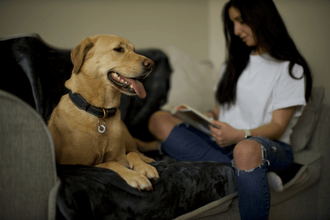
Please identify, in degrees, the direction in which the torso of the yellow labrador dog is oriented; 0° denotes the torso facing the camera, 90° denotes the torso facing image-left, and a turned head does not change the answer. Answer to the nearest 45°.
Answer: approximately 315°

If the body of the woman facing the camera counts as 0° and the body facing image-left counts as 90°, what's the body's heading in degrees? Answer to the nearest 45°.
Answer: approximately 45°

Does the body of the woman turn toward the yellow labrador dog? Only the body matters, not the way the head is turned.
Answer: yes

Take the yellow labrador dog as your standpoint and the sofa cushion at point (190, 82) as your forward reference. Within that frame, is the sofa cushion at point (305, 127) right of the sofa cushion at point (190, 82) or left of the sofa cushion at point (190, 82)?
right

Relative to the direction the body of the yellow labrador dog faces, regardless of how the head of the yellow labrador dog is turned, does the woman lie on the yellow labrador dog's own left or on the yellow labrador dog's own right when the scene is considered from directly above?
on the yellow labrador dog's own left
